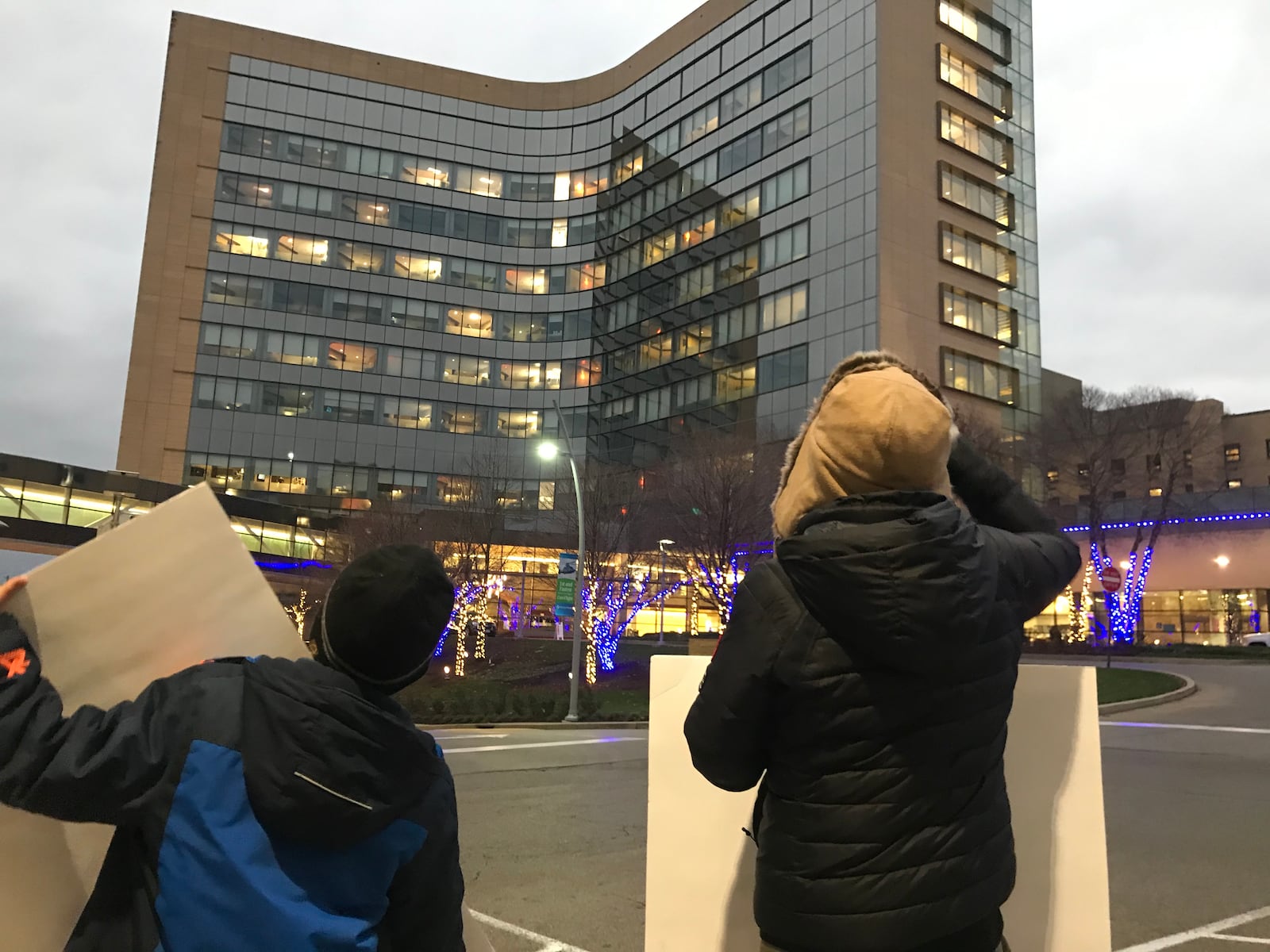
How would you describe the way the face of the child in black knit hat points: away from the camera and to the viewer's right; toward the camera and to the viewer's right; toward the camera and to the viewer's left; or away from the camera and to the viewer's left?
away from the camera and to the viewer's right

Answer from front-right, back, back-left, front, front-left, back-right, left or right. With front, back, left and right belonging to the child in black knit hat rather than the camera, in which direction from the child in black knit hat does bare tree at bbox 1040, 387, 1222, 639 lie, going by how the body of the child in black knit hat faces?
front-right

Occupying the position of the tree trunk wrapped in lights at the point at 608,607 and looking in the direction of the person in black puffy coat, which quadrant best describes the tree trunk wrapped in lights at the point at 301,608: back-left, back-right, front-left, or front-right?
back-right

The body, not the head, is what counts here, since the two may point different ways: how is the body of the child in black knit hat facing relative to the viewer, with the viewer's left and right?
facing away from the viewer

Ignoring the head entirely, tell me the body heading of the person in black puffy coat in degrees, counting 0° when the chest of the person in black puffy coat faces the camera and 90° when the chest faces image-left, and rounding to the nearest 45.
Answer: approximately 180°

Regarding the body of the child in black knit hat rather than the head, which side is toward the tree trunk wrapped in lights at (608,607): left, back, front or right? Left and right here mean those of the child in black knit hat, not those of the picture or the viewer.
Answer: front

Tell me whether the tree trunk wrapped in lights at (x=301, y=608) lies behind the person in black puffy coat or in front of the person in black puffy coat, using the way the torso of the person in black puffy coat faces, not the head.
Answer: in front

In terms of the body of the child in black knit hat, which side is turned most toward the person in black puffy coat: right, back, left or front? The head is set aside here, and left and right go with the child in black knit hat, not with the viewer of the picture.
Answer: right

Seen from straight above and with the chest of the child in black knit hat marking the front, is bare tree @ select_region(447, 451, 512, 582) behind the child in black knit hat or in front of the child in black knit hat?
in front

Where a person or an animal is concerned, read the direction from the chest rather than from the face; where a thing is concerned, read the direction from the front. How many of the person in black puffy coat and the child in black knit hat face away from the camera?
2

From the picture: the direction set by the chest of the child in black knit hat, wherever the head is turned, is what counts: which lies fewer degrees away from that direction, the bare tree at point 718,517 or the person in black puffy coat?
the bare tree

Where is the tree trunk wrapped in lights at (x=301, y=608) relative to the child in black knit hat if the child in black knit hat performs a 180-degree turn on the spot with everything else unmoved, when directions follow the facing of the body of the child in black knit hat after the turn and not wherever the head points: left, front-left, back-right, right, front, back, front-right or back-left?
back

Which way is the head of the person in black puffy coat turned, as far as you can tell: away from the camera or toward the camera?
away from the camera

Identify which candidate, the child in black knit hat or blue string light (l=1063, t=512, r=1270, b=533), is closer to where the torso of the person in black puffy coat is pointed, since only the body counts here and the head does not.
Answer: the blue string light
